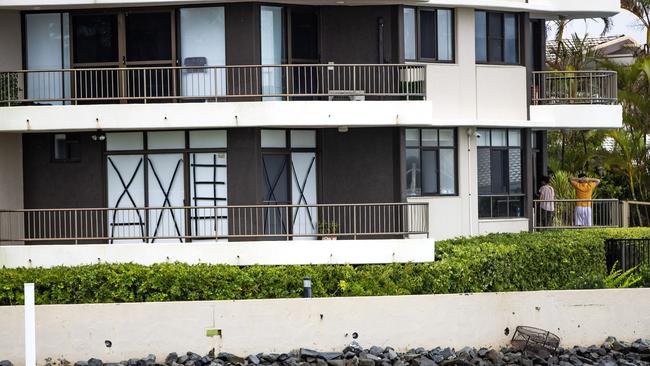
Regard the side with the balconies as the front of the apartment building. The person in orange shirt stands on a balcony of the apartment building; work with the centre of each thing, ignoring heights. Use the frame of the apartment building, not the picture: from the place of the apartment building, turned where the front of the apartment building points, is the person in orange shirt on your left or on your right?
on your left

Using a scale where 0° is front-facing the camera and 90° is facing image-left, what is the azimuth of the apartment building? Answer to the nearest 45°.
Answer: approximately 0°
